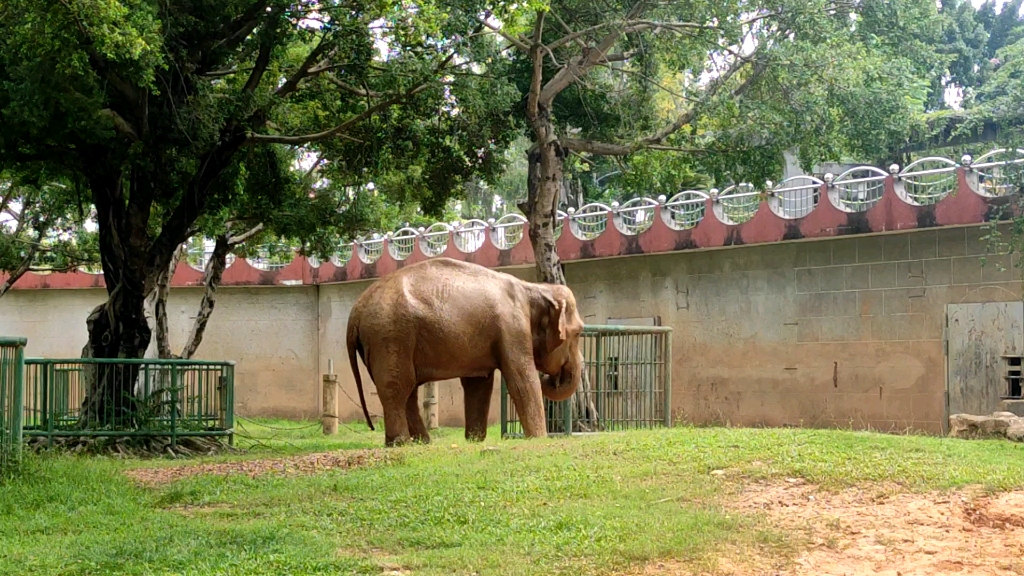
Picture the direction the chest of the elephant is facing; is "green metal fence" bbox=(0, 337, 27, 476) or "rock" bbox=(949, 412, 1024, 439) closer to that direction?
the rock

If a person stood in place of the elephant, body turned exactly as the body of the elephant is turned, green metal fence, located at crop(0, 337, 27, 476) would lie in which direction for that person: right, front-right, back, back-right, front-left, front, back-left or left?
back-right

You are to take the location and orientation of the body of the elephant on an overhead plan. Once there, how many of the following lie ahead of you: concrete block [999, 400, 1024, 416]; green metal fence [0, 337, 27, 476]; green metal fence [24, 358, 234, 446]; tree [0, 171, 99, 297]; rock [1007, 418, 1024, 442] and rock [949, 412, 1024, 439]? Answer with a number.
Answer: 3

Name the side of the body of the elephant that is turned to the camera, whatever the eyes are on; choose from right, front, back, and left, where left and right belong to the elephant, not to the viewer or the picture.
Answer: right

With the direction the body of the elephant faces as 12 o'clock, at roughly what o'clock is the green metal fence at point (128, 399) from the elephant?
The green metal fence is roughly at 7 o'clock from the elephant.

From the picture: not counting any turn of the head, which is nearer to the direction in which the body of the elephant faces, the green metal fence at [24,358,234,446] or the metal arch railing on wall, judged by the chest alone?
the metal arch railing on wall

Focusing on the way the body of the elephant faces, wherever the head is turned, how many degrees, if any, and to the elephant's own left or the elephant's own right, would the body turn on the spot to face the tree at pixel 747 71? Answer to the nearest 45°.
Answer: approximately 45° to the elephant's own left

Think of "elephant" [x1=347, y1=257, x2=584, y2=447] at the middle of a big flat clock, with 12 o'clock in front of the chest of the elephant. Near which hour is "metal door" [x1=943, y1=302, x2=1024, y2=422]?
The metal door is roughly at 11 o'clock from the elephant.

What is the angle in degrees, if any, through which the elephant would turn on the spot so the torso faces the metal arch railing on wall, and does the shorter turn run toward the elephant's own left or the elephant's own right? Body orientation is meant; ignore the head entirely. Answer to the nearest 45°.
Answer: approximately 45° to the elephant's own left

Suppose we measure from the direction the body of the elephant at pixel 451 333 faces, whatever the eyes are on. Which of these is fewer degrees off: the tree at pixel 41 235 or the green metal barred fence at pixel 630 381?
the green metal barred fence

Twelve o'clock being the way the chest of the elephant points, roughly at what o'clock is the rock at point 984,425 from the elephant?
The rock is roughly at 12 o'clock from the elephant.

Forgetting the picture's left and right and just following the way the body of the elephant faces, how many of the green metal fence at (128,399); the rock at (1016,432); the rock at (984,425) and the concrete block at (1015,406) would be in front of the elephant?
3
